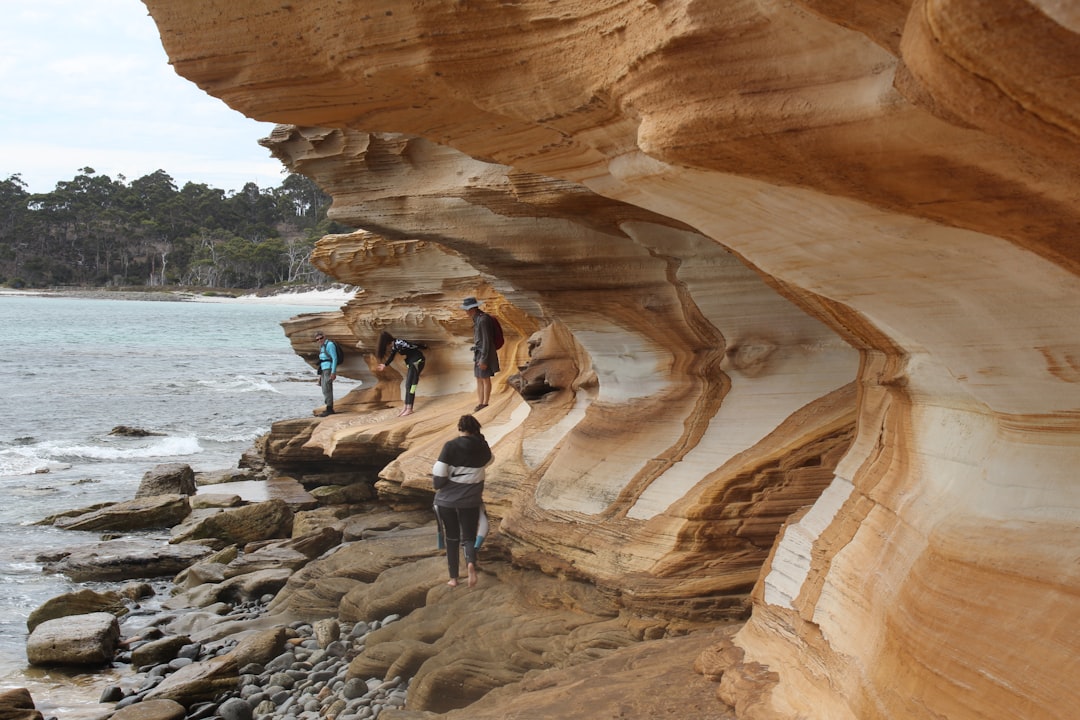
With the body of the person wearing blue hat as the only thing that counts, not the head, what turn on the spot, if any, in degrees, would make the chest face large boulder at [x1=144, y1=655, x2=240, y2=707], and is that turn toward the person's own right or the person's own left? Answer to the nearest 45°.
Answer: approximately 45° to the person's own left

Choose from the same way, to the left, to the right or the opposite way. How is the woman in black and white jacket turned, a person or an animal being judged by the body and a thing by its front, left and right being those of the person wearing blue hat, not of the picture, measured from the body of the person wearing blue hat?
to the right

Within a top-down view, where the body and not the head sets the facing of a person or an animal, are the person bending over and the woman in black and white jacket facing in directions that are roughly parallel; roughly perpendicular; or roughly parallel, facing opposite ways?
roughly perpendicular

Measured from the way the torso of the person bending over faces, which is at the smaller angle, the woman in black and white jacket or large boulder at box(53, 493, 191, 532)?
the large boulder

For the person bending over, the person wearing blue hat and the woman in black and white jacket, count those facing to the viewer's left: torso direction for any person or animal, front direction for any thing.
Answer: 2

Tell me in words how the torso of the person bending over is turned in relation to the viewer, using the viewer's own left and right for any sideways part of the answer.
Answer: facing to the left of the viewer

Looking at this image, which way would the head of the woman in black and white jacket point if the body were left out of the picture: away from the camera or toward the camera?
away from the camera

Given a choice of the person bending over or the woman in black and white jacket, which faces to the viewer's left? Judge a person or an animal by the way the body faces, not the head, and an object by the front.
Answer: the person bending over

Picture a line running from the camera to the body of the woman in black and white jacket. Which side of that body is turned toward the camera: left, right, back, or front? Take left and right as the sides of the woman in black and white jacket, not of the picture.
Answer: back

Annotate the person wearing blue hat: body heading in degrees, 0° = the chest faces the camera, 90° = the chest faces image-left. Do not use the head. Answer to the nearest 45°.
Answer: approximately 90°

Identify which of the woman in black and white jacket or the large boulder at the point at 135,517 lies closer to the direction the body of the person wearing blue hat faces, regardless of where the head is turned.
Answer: the large boulder

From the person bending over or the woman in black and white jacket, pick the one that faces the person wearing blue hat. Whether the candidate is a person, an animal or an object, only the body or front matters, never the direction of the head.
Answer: the woman in black and white jacket
